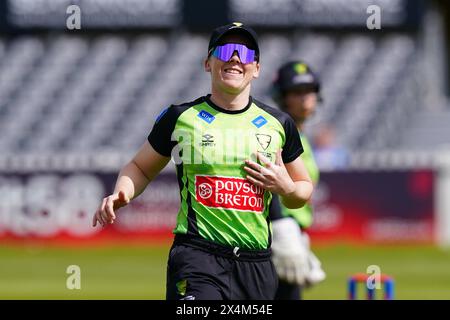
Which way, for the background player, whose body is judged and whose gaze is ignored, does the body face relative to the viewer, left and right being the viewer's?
facing the viewer and to the right of the viewer

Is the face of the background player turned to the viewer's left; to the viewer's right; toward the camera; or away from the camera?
toward the camera
